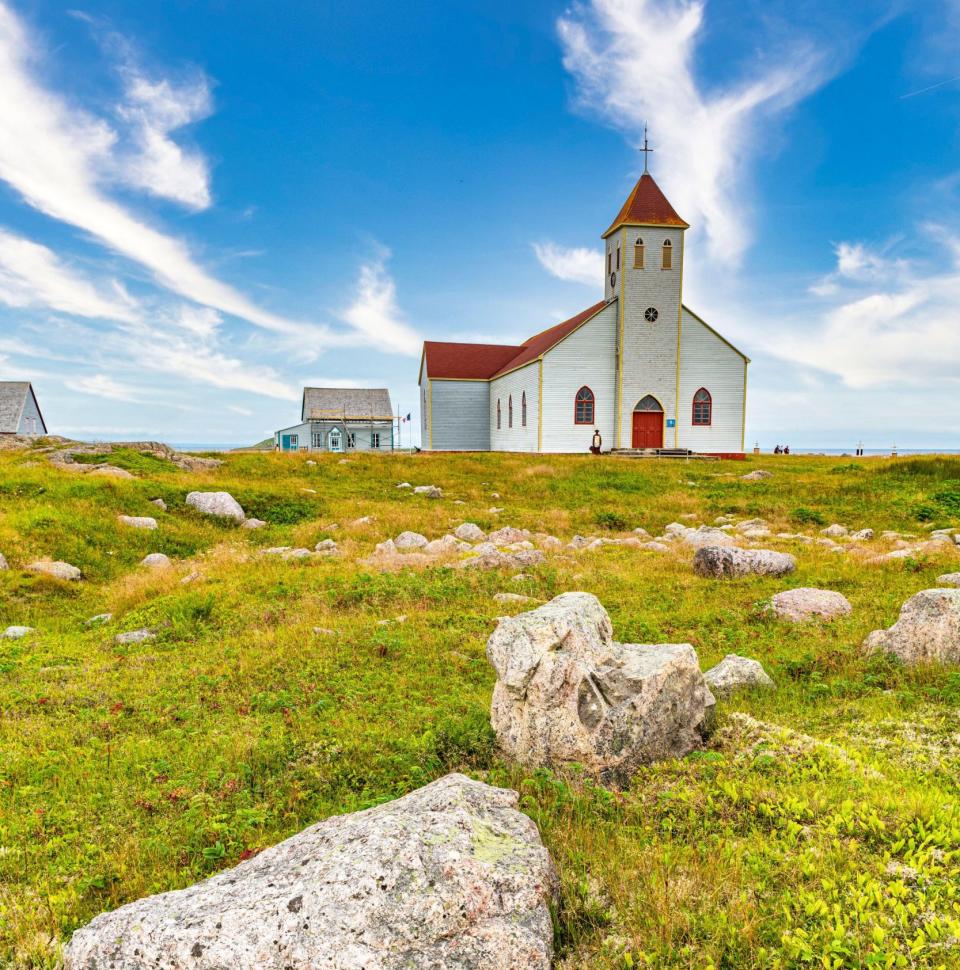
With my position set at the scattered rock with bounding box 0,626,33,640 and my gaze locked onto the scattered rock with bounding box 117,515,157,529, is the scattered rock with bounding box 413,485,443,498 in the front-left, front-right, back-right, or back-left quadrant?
front-right

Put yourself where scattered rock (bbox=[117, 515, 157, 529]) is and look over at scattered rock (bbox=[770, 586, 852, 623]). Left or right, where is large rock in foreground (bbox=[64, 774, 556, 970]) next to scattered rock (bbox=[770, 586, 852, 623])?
right

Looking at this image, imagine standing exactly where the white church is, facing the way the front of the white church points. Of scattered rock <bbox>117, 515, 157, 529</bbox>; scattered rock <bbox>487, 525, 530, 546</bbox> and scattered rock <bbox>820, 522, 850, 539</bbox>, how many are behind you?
0

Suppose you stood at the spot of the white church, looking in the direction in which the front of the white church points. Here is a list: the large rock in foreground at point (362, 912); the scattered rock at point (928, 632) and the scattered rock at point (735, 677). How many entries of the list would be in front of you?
3

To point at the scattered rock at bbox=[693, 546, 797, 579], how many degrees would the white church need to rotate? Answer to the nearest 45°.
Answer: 0° — it already faces it

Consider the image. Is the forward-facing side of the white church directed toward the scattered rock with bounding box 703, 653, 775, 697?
yes

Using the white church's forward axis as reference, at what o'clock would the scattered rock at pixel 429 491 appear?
The scattered rock is roughly at 1 o'clock from the white church.

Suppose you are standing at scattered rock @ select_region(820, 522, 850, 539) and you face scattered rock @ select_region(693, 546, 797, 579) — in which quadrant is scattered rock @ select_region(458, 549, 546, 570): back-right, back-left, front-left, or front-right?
front-right

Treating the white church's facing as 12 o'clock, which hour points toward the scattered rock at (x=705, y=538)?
The scattered rock is roughly at 12 o'clock from the white church.

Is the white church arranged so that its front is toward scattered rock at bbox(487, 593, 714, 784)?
yes

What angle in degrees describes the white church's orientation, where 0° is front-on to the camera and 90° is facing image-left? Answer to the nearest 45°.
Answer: approximately 0°

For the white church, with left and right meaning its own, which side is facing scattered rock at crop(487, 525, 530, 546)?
front

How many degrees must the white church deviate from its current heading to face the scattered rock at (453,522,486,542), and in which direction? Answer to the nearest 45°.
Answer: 0° — it already faces it

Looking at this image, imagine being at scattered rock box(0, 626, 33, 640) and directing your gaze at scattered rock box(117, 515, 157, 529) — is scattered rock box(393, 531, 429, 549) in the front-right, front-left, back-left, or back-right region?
front-right

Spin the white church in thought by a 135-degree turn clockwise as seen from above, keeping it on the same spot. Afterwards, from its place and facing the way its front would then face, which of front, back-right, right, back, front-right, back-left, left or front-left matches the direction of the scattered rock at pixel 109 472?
left

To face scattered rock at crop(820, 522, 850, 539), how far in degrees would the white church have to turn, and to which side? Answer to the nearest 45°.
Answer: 0° — it already faces it

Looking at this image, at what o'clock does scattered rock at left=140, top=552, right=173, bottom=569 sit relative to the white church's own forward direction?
The scattered rock is roughly at 1 o'clock from the white church.

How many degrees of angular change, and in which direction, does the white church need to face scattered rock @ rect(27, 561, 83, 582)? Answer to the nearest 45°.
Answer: approximately 45° to its right

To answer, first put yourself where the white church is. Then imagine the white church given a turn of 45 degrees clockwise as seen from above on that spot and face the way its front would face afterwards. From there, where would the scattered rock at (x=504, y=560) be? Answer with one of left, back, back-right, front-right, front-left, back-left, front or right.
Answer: front-left
